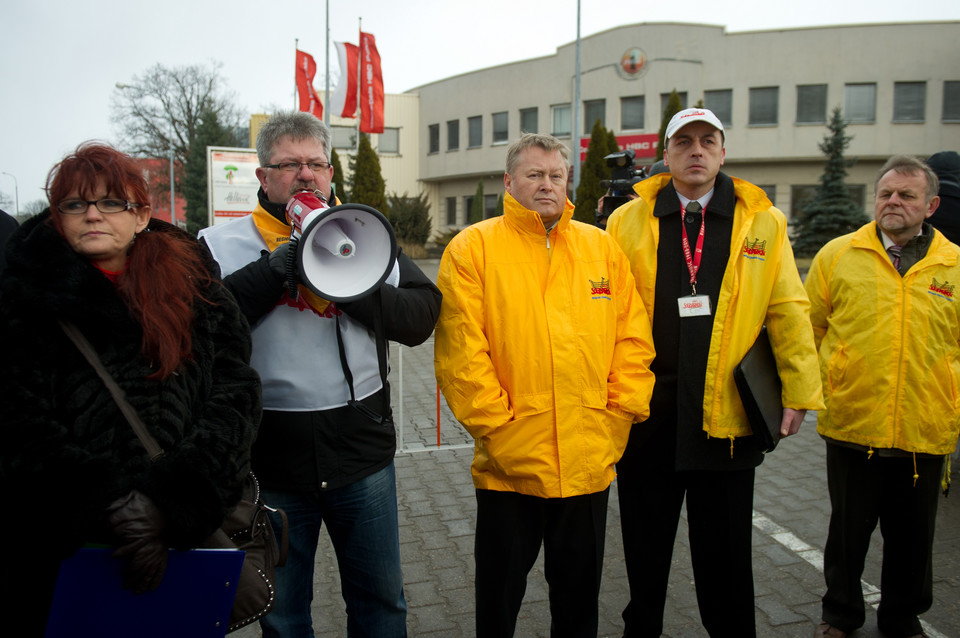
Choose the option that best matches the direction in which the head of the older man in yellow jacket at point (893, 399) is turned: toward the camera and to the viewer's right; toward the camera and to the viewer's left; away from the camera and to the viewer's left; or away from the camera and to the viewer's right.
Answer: toward the camera and to the viewer's left

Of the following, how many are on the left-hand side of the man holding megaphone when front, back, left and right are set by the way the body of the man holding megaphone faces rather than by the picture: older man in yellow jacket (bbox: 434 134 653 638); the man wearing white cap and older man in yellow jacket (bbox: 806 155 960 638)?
3

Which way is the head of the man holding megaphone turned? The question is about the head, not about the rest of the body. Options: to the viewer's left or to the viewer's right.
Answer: to the viewer's right

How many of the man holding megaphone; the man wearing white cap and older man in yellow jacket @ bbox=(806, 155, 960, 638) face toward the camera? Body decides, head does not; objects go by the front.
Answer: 3

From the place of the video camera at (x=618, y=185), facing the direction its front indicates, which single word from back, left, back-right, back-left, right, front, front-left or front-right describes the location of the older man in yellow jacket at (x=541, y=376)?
front-left

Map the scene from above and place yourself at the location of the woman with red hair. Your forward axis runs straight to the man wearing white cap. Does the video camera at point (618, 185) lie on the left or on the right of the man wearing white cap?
left

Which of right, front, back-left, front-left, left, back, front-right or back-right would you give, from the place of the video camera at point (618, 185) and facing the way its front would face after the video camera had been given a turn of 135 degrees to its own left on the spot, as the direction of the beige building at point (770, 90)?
left

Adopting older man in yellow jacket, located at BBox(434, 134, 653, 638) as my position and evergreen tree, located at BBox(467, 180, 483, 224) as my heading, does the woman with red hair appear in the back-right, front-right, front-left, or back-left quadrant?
back-left

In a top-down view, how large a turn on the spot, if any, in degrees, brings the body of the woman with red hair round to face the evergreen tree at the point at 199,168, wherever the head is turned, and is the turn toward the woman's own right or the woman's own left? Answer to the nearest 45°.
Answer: approximately 135° to the woman's own right

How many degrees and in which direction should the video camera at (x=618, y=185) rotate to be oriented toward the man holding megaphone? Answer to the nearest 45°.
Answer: approximately 45° to its left

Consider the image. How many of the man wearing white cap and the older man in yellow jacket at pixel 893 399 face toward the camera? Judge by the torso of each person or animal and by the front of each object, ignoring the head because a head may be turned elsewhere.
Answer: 2
